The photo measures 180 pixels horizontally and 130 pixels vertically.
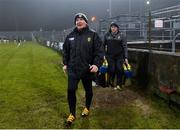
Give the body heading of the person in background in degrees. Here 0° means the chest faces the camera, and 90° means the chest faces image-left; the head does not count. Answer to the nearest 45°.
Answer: approximately 0°

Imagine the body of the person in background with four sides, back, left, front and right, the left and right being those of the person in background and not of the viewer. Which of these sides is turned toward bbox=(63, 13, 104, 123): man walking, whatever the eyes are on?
front
